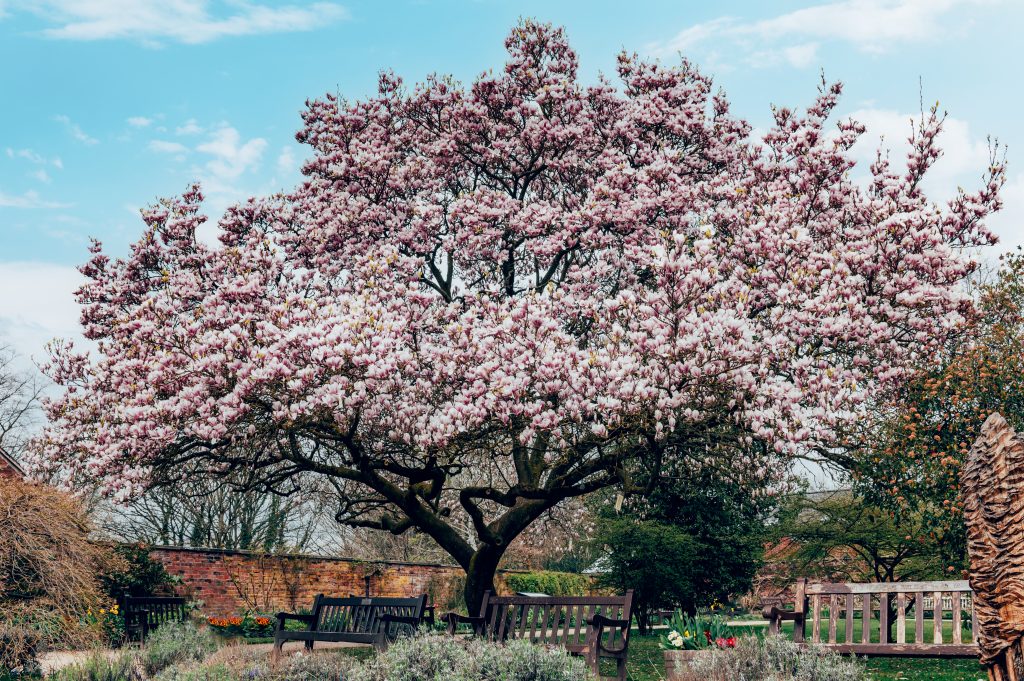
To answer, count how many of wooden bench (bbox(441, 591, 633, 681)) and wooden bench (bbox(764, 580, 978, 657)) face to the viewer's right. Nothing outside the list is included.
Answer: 0

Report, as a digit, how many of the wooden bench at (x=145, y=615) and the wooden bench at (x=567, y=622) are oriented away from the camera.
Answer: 0

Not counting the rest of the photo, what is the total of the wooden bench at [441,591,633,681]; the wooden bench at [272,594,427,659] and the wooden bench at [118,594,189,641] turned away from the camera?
0

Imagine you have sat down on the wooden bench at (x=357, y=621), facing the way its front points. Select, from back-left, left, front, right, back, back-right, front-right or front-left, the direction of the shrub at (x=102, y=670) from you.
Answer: front

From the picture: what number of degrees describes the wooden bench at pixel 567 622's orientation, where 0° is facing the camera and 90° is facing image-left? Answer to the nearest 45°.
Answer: approximately 45°

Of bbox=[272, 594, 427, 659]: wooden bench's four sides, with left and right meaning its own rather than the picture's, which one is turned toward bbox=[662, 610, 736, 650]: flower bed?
left

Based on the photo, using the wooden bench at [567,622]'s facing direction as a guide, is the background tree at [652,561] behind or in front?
behind

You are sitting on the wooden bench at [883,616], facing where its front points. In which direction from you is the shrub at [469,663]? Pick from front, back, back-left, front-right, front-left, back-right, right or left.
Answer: left

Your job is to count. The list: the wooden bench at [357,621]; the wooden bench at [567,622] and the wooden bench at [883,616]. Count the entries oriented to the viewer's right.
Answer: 0

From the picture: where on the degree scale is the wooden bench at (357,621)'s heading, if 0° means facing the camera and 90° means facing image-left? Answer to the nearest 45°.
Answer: approximately 45°

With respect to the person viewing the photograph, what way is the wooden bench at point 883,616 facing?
facing away from the viewer and to the left of the viewer

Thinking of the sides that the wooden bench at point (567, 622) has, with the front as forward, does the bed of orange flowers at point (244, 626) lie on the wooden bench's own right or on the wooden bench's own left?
on the wooden bench's own right

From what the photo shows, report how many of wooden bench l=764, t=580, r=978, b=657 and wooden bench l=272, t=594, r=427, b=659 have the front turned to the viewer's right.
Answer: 0

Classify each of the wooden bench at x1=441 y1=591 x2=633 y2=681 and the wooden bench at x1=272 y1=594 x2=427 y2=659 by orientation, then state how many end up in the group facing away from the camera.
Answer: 0
